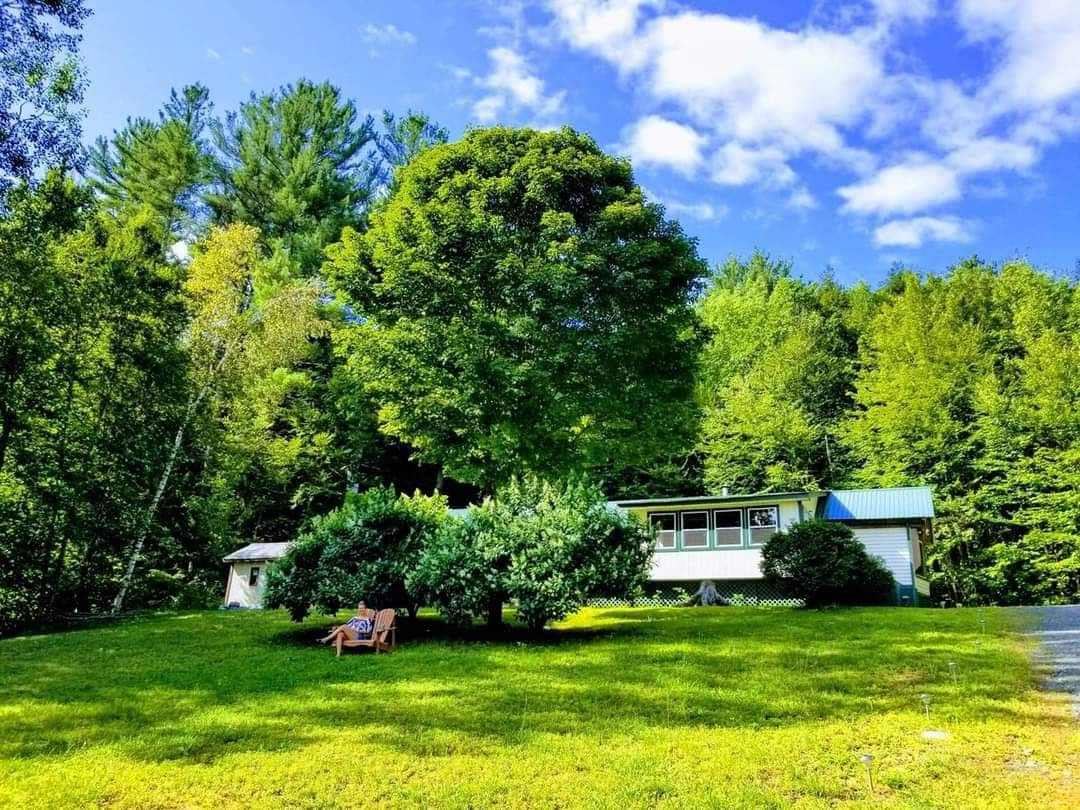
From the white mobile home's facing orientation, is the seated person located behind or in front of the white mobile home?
in front

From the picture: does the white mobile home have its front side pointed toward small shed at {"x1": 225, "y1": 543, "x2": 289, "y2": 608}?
no

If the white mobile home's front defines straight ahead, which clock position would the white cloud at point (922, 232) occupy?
The white cloud is roughly at 7 o'clock from the white mobile home.

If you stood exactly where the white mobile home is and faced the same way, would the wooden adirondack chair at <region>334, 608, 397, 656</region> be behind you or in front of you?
in front

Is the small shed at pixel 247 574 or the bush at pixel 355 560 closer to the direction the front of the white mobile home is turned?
the bush

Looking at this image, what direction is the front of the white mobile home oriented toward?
toward the camera

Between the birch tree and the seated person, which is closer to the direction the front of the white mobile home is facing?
the seated person
